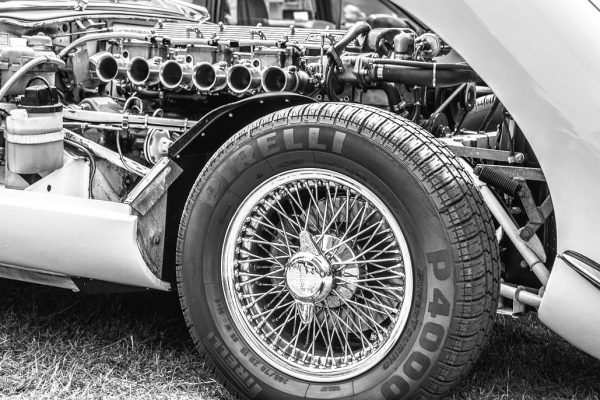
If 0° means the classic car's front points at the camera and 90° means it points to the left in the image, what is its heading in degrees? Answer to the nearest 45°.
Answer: approximately 315°
